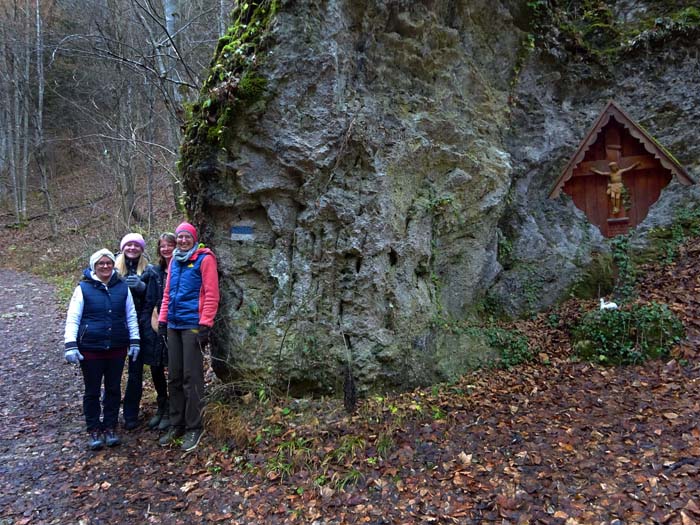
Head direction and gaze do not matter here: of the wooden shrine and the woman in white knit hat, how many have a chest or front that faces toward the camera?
2

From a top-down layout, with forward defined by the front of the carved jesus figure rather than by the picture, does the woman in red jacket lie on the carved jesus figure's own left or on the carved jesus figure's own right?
on the carved jesus figure's own right

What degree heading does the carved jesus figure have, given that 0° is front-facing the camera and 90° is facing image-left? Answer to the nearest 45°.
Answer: approximately 0°

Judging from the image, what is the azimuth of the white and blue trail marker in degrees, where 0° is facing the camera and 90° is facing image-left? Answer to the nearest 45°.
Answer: approximately 0°

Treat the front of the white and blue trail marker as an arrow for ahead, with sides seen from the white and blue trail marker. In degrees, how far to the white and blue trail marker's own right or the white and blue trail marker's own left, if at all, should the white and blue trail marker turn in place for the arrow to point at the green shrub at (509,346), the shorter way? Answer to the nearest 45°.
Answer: approximately 90° to the white and blue trail marker's own left

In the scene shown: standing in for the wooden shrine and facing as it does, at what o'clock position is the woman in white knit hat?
The woman in white knit hat is roughly at 2 o'clock from the wooden shrine.
